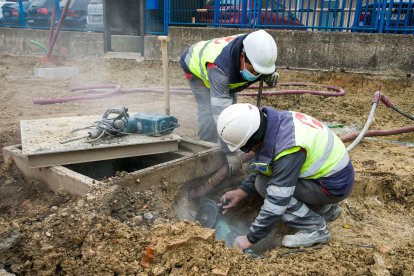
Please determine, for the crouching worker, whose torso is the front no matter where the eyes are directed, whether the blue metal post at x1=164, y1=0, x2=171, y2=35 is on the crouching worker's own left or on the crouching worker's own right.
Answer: on the crouching worker's own right

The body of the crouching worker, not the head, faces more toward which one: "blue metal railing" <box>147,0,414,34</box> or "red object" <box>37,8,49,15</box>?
the red object

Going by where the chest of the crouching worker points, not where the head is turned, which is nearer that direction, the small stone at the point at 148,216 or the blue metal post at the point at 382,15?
the small stone

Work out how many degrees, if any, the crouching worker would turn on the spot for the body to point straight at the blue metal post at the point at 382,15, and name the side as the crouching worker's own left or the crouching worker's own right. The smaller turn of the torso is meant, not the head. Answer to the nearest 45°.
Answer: approximately 90° to the crouching worker's own right

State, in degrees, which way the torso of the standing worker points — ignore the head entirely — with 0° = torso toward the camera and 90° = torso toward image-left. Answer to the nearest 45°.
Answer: approximately 315°

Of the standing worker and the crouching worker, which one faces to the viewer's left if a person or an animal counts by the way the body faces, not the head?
the crouching worker

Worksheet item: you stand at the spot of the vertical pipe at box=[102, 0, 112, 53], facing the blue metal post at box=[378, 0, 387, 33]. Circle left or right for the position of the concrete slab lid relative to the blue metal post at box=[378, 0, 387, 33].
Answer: right

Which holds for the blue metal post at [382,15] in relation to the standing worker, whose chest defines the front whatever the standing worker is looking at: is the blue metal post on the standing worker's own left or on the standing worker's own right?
on the standing worker's own left

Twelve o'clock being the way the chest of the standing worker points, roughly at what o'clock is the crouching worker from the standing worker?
The crouching worker is roughly at 1 o'clock from the standing worker.

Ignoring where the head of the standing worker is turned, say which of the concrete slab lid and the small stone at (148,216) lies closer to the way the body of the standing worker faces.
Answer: the small stone

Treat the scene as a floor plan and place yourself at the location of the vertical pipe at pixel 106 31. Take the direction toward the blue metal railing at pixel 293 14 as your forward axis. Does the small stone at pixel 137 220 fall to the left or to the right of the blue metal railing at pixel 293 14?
right

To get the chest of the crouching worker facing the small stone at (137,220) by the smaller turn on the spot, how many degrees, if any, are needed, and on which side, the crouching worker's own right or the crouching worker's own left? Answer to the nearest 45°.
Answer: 0° — they already face it

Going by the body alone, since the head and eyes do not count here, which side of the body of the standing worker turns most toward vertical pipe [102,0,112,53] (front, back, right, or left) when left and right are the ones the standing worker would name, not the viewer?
back

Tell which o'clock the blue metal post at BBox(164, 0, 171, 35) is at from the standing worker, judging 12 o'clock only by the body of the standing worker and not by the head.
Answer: The blue metal post is roughly at 7 o'clock from the standing worker.

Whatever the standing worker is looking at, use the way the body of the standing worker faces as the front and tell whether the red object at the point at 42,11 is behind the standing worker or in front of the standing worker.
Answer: behind

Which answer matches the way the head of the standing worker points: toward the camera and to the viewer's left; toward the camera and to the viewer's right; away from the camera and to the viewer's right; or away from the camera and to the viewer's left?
toward the camera and to the viewer's right

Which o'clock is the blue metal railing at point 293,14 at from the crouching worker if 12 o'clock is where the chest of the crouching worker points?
The blue metal railing is roughly at 3 o'clock from the crouching worker.

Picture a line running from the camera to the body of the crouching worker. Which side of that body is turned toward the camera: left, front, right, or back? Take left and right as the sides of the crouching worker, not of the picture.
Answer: left

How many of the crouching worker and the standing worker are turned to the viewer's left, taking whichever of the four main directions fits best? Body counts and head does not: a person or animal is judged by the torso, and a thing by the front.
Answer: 1

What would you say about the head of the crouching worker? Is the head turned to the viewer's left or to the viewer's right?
to the viewer's left
